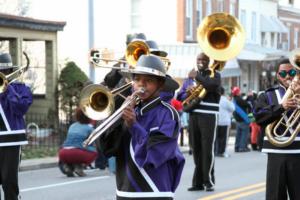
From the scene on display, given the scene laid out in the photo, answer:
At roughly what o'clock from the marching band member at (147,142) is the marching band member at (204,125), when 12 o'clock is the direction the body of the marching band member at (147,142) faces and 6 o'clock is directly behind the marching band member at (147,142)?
the marching band member at (204,125) is roughly at 5 o'clock from the marching band member at (147,142).

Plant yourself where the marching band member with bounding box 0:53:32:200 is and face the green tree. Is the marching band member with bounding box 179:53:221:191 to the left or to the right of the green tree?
right

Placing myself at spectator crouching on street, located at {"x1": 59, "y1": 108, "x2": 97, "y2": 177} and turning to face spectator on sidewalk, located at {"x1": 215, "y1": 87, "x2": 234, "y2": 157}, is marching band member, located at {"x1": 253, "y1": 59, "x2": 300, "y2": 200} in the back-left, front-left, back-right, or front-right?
back-right

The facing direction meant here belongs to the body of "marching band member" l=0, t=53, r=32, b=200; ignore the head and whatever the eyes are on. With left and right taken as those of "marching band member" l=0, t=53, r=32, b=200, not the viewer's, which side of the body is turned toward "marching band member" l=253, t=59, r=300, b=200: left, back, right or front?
left

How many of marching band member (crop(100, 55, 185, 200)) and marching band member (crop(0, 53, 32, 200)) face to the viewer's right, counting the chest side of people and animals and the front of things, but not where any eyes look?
0

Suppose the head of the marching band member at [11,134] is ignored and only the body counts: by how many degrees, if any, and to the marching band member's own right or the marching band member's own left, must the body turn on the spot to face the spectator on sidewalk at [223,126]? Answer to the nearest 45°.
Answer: approximately 180°

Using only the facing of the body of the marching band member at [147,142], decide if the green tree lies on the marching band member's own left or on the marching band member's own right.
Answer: on the marching band member's own right

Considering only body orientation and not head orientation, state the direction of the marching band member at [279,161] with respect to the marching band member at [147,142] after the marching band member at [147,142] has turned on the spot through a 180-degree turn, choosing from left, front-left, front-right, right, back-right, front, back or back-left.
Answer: front

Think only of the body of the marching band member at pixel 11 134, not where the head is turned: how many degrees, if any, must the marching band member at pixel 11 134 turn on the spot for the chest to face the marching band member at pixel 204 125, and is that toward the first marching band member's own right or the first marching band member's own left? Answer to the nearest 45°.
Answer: approximately 180°

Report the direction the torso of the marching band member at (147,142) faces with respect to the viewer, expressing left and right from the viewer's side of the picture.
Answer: facing the viewer and to the left of the viewer
